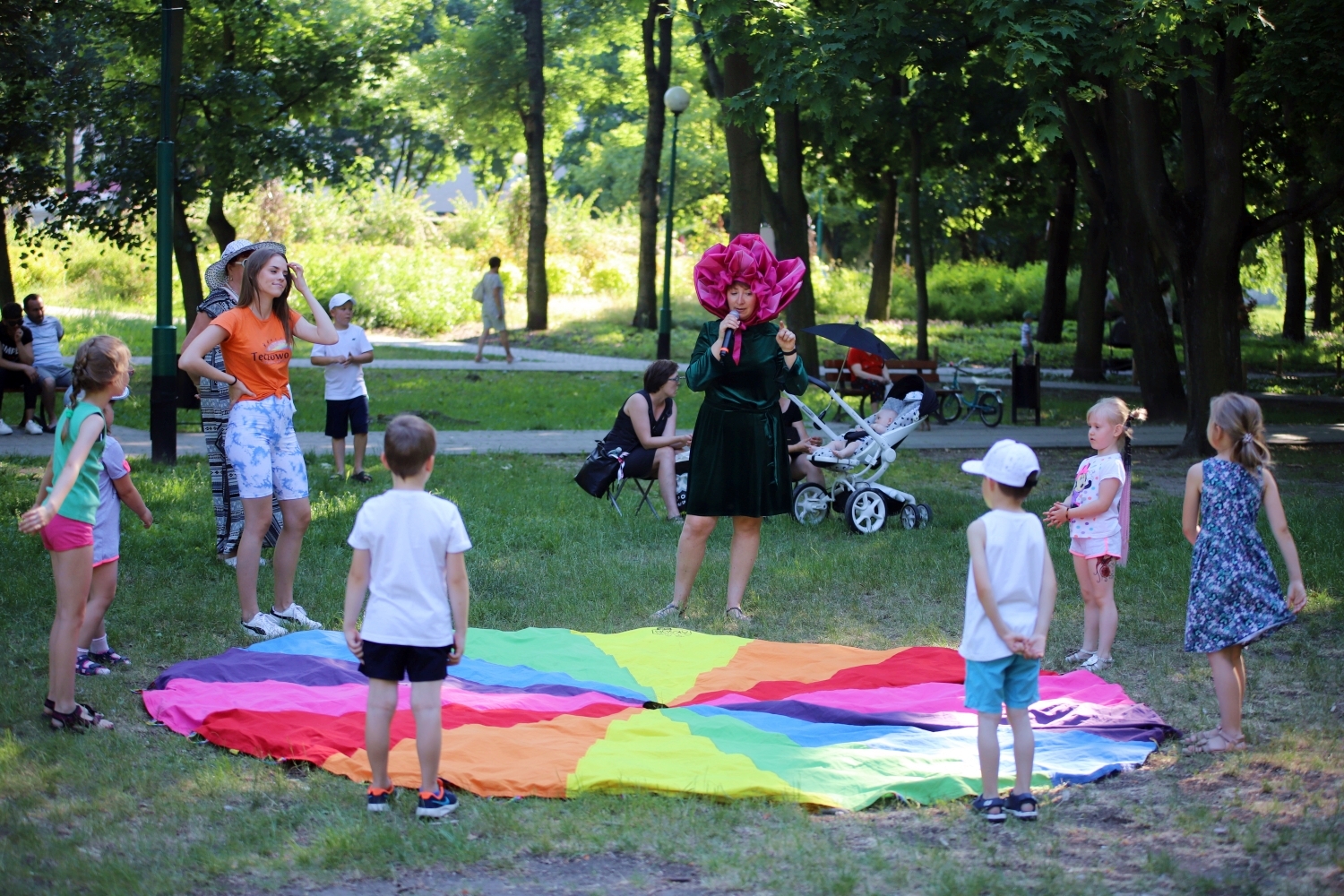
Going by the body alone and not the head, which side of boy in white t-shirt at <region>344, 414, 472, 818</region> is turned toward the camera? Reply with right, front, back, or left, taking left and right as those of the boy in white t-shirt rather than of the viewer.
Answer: back

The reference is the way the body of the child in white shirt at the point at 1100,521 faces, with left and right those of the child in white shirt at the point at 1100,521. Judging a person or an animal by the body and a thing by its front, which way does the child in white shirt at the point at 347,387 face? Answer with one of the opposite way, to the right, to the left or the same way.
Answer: to the left

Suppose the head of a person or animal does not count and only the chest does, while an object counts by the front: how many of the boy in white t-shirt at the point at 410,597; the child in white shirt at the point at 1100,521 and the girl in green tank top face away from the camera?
1

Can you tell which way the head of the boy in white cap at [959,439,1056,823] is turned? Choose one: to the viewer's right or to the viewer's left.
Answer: to the viewer's left

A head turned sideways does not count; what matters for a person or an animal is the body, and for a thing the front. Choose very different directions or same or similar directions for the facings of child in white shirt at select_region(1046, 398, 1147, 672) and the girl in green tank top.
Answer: very different directions

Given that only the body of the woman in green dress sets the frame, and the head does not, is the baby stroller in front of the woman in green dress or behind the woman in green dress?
behind

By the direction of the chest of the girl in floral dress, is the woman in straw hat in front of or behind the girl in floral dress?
in front

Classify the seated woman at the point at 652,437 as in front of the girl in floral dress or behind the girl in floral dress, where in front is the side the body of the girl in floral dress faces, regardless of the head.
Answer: in front

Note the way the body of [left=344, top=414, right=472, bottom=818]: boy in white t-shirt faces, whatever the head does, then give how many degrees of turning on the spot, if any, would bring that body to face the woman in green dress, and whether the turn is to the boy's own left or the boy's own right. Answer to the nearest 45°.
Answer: approximately 45° to the boy's own right

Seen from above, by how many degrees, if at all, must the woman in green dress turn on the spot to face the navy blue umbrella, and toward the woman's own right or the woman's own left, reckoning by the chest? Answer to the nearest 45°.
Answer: approximately 180°

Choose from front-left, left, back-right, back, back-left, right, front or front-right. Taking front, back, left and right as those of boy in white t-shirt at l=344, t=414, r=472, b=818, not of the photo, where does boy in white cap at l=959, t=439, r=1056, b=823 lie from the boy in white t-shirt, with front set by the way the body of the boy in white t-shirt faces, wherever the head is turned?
right

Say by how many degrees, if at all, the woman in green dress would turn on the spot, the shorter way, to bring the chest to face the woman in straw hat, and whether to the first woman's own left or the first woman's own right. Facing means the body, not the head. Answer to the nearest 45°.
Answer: approximately 90° to the first woman's own right

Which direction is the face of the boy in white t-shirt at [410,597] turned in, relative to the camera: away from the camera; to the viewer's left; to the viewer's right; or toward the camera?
away from the camera

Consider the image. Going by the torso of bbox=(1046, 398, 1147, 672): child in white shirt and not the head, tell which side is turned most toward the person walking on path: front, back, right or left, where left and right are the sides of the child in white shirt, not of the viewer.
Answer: right
